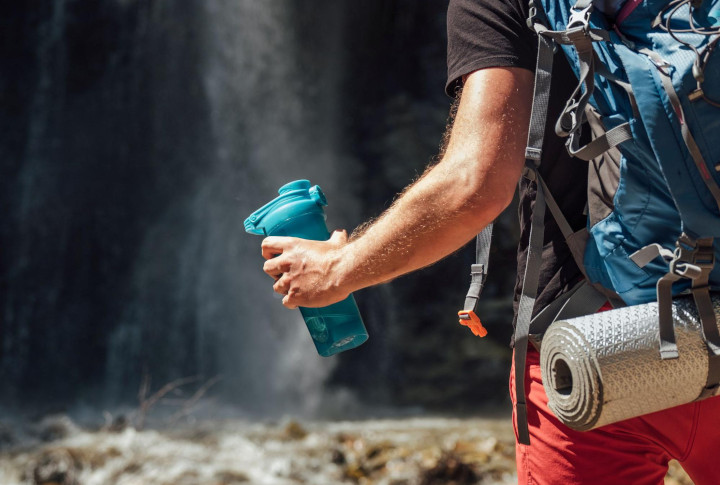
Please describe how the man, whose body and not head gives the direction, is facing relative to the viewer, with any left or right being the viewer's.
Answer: facing away from the viewer and to the left of the viewer

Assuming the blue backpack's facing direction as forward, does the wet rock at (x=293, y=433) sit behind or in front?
behind

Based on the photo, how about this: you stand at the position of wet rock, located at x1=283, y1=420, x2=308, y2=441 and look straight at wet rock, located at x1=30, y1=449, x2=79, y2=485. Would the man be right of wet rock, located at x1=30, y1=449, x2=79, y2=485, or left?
left

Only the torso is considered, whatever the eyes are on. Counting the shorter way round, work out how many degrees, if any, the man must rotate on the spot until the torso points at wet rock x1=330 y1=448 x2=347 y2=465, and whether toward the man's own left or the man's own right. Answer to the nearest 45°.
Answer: approximately 45° to the man's own right

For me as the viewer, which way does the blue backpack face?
facing the viewer and to the right of the viewer

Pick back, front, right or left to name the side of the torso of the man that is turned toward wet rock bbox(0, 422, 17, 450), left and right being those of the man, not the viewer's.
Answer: front

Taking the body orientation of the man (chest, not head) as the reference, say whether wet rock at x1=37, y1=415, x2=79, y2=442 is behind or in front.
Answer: in front

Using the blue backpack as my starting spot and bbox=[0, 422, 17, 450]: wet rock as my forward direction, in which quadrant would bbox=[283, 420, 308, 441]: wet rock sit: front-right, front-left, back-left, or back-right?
front-right

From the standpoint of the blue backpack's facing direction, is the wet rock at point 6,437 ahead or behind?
behind
